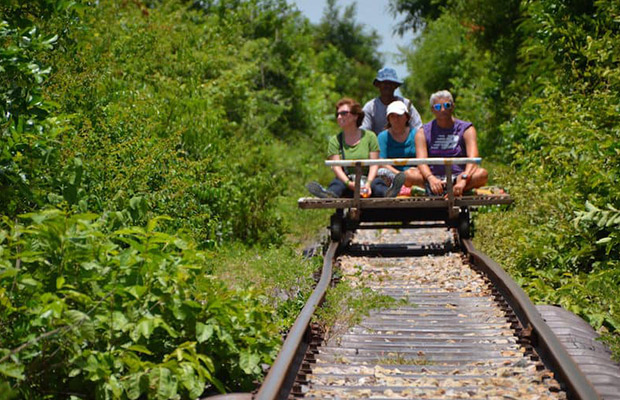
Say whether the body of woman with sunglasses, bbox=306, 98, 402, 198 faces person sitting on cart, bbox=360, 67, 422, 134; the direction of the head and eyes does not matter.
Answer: no

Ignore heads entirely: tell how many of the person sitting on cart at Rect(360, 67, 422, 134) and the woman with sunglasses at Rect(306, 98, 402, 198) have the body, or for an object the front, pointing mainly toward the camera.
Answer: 2

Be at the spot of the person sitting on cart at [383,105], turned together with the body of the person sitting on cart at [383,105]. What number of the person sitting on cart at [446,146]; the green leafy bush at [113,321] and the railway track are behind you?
0

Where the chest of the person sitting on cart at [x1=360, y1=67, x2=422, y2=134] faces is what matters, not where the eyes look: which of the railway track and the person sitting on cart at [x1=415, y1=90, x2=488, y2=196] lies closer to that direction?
the railway track

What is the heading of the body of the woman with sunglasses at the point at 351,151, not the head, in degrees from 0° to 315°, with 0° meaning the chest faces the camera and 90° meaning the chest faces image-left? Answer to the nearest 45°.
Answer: approximately 0°

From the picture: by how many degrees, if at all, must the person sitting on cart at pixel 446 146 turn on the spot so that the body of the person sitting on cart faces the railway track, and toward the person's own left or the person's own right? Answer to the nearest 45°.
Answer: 0° — they already face it

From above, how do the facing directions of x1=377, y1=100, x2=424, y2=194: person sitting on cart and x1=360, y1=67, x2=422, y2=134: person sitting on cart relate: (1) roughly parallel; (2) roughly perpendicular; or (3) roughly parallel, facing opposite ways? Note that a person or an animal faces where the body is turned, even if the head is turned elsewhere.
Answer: roughly parallel

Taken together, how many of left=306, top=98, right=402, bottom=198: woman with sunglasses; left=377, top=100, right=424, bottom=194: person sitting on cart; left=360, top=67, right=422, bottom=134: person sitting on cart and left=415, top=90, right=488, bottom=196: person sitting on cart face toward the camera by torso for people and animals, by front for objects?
4

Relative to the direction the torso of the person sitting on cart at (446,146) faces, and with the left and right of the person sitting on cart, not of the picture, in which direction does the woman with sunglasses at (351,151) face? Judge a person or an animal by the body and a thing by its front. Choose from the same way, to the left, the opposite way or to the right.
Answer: the same way

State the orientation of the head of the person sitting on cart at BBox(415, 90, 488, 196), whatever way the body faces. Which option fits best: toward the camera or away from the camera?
toward the camera

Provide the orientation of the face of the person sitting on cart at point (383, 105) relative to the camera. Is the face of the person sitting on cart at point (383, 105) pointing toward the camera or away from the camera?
toward the camera

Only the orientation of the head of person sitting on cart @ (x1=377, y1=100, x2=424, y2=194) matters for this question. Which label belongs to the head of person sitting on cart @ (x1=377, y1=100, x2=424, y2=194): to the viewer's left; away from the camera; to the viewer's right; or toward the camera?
toward the camera

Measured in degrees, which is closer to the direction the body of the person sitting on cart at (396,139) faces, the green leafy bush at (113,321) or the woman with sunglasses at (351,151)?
the green leafy bush

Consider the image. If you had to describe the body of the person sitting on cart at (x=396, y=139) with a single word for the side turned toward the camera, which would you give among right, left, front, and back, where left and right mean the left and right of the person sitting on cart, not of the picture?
front

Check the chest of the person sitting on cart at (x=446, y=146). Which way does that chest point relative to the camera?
toward the camera

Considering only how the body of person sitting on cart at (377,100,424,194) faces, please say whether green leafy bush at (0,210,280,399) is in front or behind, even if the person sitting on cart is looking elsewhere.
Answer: in front

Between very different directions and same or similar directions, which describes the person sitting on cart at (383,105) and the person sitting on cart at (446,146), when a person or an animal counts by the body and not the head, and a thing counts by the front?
same or similar directions

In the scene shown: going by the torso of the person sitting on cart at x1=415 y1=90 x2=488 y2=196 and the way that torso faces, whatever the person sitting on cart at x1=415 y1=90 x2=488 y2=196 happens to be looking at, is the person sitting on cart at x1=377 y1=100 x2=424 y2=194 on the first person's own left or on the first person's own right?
on the first person's own right
